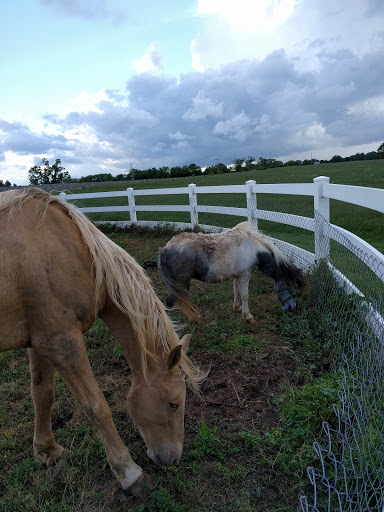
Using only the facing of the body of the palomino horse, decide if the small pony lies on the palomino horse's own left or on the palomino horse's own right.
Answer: on the palomino horse's own left

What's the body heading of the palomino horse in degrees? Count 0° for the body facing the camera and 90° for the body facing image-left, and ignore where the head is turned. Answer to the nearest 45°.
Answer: approximately 270°

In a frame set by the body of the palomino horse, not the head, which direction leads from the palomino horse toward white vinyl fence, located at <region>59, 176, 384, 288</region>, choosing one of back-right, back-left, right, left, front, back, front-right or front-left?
front-left
